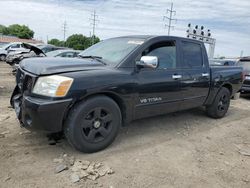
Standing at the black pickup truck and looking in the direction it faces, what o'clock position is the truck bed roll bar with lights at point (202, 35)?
The truck bed roll bar with lights is roughly at 5 o'clock from the black pickup truck.

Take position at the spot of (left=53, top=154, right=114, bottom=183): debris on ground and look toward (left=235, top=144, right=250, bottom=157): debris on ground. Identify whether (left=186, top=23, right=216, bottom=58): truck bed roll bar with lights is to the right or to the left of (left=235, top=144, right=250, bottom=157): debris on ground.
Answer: left

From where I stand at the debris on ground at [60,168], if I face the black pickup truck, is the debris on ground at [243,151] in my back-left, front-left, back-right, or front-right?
front-right

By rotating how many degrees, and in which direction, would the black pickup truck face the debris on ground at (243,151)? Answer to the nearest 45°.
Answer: approximately 135° to its left

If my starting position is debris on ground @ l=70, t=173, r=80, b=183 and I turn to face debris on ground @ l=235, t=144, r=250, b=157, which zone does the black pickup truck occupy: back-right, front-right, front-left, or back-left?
front-left
